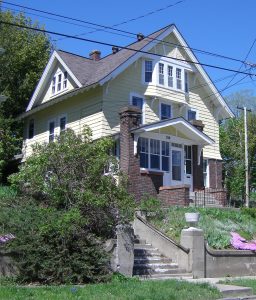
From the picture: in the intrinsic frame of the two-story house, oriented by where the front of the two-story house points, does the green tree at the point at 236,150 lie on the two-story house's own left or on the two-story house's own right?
on the two-story house's own left

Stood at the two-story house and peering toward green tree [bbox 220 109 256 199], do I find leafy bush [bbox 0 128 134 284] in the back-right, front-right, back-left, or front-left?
back-right

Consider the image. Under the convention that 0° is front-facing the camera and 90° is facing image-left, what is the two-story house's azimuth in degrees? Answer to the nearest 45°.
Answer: approximately 315°

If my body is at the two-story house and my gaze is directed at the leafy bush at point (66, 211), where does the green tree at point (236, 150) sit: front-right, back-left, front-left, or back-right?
back-left

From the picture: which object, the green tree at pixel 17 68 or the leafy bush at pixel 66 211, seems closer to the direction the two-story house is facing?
the leafy bush

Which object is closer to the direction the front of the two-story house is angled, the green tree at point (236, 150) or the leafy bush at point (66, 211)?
the leafy bush

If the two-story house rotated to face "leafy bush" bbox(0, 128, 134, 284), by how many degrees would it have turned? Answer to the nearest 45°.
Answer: approximately 45° to its right
